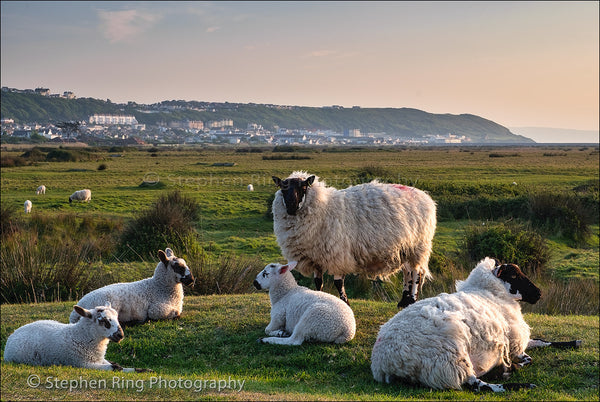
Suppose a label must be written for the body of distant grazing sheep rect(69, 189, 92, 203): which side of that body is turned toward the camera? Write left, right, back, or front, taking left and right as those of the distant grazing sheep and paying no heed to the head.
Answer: left

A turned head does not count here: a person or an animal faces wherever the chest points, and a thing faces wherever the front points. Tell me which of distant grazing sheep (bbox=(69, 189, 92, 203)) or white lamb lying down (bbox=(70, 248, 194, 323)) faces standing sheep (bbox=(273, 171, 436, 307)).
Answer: the white lamb lying down

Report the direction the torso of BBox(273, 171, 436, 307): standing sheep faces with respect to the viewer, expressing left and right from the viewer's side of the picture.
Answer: facing to the left of the viewer

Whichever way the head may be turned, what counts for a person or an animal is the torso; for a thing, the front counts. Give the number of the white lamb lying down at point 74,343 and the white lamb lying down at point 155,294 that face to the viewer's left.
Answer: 0

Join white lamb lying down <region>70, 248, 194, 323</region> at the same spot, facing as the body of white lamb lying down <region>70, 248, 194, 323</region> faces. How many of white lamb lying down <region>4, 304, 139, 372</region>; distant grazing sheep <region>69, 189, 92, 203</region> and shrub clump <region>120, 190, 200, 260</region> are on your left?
2

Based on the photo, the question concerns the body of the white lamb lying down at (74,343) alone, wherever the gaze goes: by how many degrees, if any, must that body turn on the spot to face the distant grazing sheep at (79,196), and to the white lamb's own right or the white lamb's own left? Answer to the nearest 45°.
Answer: approximately 90° to the white lamb's own left

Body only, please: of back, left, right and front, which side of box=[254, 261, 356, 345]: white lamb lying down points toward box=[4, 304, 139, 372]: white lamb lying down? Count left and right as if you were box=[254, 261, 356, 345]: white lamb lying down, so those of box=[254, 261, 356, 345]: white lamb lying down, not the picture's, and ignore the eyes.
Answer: front

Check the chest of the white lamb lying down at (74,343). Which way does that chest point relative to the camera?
to the viewer's right

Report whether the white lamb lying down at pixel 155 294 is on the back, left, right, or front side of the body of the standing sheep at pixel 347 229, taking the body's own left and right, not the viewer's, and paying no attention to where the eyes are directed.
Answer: front

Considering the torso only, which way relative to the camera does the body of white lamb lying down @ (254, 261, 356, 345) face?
to the viewer's left

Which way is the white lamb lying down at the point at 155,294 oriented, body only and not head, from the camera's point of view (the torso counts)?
to the viewer's right

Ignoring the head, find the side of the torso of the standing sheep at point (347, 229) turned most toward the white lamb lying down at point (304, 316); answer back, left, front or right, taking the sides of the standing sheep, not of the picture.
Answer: left

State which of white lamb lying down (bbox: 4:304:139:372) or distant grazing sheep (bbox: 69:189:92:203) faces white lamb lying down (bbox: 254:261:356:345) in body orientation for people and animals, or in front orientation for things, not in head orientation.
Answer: white lamb lying down (bbox: 4:304:139:372)

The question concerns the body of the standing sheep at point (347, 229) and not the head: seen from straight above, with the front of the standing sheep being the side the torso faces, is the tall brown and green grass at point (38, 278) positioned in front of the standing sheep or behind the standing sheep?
in front

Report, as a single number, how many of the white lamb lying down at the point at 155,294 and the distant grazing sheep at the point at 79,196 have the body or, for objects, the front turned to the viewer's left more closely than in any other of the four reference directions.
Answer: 1

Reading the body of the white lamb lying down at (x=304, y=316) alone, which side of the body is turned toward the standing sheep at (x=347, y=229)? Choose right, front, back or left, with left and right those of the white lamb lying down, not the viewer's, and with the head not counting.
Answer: right
